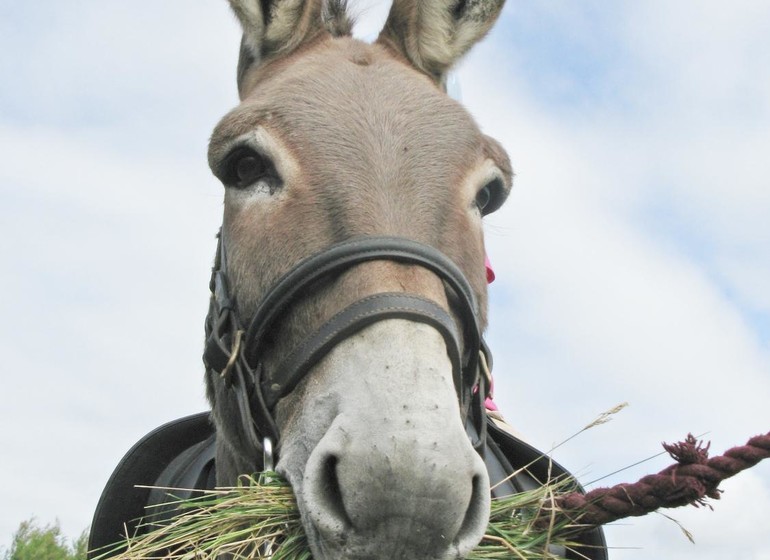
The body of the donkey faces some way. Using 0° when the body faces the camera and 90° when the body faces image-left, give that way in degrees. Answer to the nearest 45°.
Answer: approximately 0°
